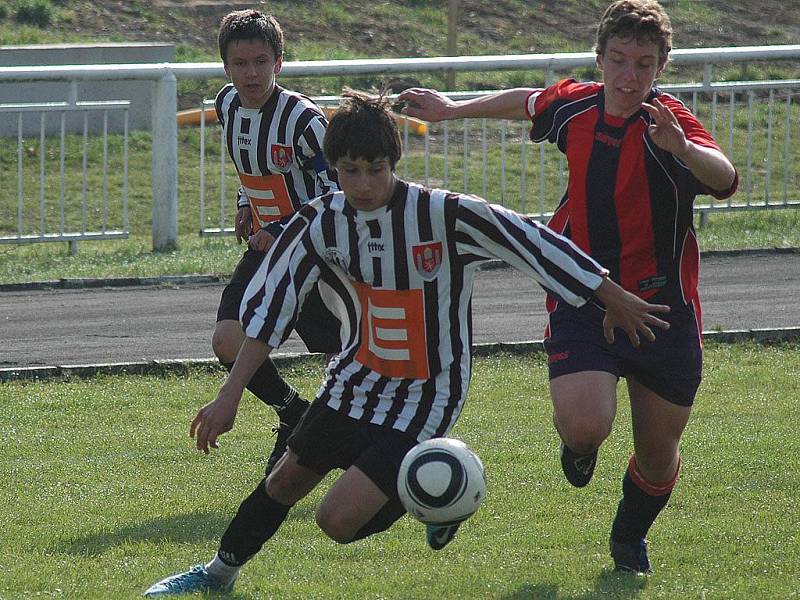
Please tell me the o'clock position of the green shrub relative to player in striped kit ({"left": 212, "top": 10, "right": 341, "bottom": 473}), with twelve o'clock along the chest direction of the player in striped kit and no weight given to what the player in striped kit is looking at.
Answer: The green shrub is roughly at 4 o'clock from the player in striped kit.

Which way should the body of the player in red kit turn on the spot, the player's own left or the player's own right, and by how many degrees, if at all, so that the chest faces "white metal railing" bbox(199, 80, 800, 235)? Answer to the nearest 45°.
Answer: approximately 180°

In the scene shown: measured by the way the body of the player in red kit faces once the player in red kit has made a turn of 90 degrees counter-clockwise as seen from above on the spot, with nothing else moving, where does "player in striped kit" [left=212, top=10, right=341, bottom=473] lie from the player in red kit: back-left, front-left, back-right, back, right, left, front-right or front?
back-left

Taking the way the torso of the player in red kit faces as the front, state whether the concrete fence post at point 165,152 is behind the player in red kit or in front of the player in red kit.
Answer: behind

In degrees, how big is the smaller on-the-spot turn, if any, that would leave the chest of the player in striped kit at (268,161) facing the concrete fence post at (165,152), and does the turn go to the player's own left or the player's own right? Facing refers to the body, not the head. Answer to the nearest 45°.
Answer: approximately 135° to the player's own right

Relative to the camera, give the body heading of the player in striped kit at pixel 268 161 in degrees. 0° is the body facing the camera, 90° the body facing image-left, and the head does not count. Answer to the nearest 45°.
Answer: approximately 45°

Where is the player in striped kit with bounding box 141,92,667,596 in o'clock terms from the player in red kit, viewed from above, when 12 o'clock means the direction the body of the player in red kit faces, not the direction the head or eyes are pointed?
The player in striped kit is roughly at 2 o'clock from the player in red kit.

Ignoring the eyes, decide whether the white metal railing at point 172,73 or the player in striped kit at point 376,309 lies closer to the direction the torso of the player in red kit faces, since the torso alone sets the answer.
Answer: the player in striped kit

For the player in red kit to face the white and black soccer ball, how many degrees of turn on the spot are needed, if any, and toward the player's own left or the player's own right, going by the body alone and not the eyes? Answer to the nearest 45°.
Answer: approximately 45° to the player's own right
